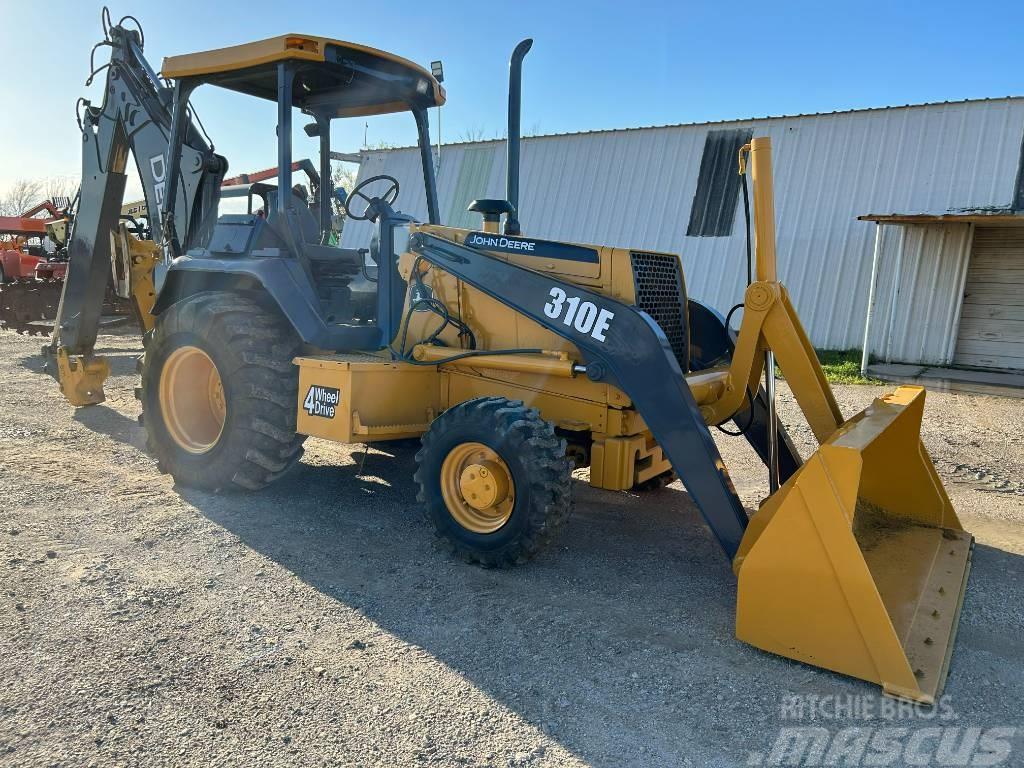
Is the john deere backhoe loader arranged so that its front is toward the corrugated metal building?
no

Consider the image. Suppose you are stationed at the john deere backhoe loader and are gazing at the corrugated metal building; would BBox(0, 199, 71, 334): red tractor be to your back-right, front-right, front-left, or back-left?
front-left

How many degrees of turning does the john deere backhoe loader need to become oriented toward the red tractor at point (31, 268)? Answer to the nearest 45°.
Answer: approximately 180°

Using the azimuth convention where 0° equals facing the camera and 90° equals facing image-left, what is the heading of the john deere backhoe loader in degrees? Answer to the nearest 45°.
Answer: approximately 315°

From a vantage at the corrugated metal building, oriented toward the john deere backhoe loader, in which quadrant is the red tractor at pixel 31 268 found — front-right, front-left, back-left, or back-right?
front-right
